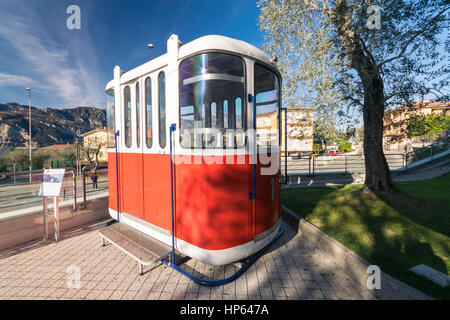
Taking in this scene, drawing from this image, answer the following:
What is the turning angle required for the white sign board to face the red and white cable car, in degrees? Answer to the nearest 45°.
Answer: approximately 45° to its left

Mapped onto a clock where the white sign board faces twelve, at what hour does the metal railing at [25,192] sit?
The metal railing is roughly at 5 o'clock from the white sign board.

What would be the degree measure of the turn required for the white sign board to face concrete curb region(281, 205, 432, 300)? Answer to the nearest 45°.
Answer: approximately 45° to its left

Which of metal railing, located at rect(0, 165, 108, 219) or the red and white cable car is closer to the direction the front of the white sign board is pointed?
the red and white cable car

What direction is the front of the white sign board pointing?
toward the camera
